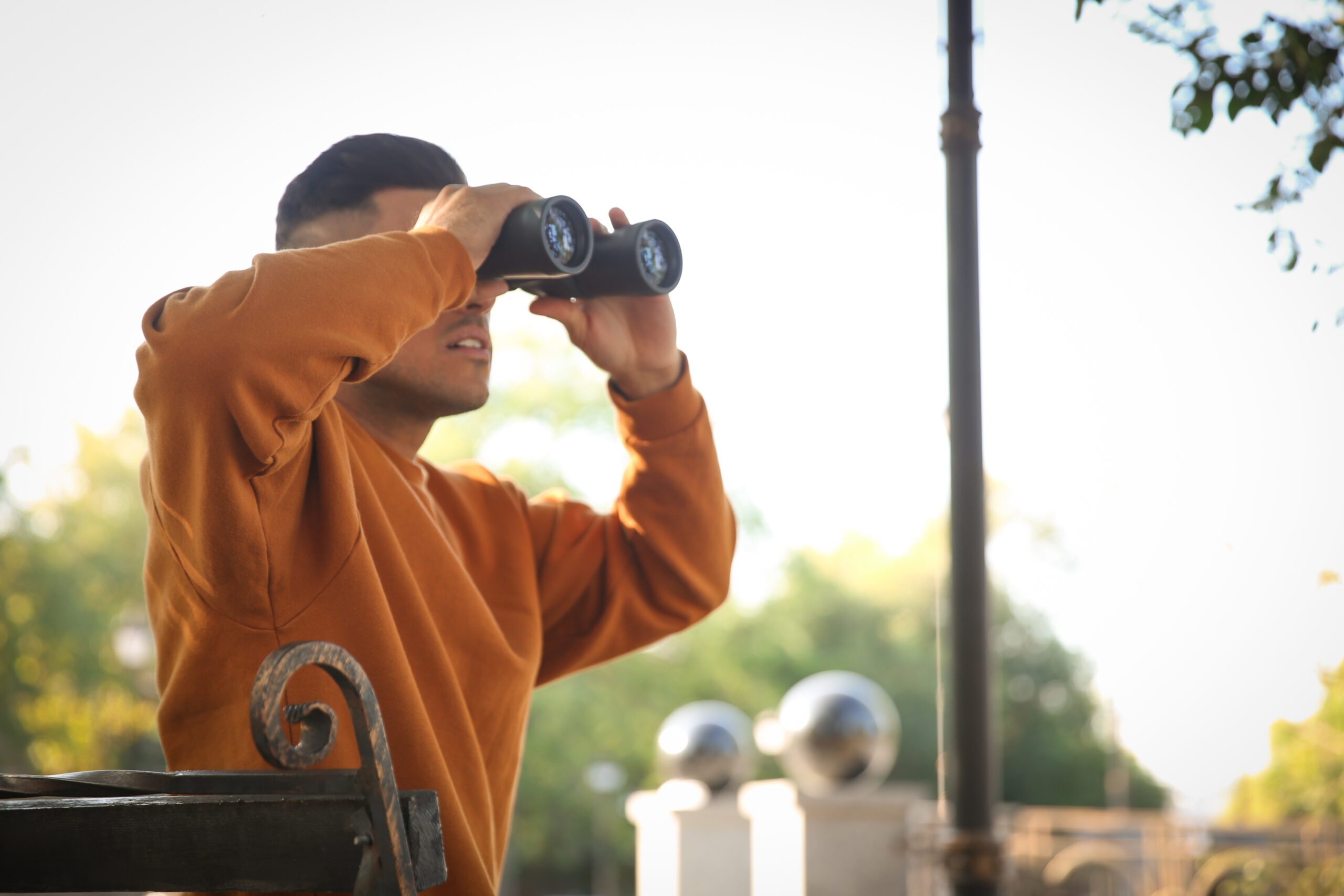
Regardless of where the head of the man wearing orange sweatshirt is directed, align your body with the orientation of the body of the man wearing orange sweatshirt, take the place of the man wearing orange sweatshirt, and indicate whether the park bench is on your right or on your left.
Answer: on your right

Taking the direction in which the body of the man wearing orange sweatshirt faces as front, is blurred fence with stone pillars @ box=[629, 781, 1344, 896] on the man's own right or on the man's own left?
on the man's own left

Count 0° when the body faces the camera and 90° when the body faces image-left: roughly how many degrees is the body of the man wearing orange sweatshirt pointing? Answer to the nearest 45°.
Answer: approximately 315°
